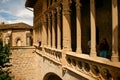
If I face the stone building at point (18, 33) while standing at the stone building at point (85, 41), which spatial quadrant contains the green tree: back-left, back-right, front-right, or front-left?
front-left

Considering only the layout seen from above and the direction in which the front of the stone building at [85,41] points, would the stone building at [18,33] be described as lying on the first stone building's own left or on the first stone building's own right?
on the first stone building's own right

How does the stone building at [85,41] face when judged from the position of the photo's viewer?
facing the viewer and to the left of the viewer

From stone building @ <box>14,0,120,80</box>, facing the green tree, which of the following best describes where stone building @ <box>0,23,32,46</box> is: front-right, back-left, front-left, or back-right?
front-right
